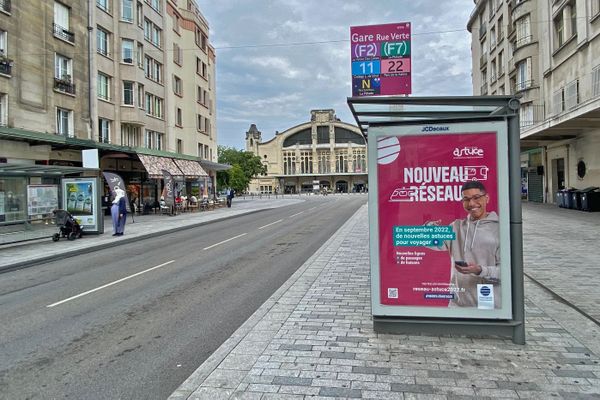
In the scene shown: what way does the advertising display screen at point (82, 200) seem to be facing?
toward the camera

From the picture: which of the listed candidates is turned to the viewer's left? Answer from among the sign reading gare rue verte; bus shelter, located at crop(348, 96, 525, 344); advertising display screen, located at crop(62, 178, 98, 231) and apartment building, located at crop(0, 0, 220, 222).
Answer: the bus shelter

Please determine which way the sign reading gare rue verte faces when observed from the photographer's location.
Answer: facing the viewer

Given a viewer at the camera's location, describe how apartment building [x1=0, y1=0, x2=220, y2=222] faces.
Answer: facing the viewer and to the right of the viewer

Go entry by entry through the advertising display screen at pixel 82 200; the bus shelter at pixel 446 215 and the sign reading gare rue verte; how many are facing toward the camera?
2

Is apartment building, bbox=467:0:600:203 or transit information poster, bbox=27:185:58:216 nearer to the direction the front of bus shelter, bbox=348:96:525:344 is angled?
the transit information poster

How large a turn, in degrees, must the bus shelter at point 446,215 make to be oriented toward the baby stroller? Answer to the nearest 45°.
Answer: approximately 45° to its right

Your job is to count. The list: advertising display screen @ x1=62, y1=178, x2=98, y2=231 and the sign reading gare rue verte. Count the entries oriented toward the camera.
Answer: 2

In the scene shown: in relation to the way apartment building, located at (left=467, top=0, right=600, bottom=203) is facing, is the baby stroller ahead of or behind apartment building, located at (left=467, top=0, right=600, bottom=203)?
ahead

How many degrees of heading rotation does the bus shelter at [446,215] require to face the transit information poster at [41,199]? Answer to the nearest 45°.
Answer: approximately 45° to its right

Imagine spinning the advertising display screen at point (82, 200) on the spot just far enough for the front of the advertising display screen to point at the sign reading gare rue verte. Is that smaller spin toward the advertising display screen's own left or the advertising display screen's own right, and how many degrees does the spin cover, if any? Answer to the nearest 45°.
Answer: approximately 45° to the advertising display screen's own left

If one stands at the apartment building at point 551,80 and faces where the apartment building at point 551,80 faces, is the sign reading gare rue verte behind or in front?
in front

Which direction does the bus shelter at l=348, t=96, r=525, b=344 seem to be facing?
to the viewer's left

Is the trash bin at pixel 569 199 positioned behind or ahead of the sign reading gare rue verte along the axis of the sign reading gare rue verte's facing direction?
behind

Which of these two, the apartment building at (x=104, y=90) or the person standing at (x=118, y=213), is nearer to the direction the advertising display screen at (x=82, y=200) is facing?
the person standing

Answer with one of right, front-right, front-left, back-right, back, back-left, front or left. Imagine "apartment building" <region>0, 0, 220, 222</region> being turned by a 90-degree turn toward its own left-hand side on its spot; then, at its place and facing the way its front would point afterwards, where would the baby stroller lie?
back-right

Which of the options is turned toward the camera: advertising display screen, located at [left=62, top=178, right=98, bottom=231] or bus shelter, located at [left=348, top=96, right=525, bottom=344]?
the advertising display screen

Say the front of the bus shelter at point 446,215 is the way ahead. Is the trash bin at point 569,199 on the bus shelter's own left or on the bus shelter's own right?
on the bus shelter's own right
